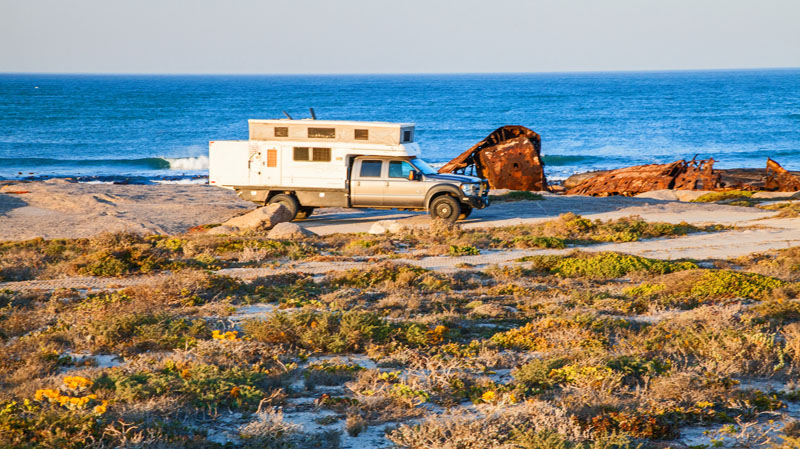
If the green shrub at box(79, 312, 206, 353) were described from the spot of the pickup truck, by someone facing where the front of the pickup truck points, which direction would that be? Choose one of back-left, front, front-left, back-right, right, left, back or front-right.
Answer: right

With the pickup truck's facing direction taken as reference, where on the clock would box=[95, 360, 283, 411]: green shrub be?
The green shrub is roughly at 3 o'clock from the pickup truck.

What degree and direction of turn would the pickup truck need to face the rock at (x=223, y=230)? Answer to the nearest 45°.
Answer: approximately 135° to its right

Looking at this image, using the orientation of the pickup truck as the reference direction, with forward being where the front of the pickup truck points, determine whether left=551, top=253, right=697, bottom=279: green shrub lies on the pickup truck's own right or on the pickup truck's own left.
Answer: on the pickup truck's own right

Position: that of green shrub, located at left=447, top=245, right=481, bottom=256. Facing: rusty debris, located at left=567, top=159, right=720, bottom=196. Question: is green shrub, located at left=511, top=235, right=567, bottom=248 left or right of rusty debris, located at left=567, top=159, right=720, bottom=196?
right

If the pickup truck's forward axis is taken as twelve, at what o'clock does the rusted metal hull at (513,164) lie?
The rusted metal hull is roughly at 10 o'clock from the pickup truck.

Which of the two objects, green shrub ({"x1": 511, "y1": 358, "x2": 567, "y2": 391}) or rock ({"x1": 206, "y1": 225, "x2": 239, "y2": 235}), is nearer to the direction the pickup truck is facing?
the green shrub

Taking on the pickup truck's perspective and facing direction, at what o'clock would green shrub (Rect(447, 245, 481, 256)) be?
The green shrub is roughly at 2 o'clock from the pickup truck.

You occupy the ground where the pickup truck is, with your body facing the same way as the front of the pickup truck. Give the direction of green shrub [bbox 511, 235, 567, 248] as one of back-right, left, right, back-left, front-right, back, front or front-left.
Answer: front-right

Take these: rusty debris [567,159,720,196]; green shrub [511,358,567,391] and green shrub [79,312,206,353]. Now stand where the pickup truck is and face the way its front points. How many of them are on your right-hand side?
2

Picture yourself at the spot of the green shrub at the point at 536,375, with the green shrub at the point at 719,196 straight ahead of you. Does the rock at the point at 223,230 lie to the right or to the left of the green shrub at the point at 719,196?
left

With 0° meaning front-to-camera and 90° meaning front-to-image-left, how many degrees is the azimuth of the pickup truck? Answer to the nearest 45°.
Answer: approximately 270°

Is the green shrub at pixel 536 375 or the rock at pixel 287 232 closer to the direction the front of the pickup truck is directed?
the green shrub

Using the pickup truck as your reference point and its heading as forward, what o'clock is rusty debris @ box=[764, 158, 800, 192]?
The rusty debris is roughly at 11 o'clock from the pickup truck.
